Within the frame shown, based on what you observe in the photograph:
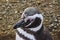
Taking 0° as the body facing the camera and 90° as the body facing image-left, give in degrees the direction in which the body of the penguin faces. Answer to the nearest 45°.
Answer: approximately 45°
